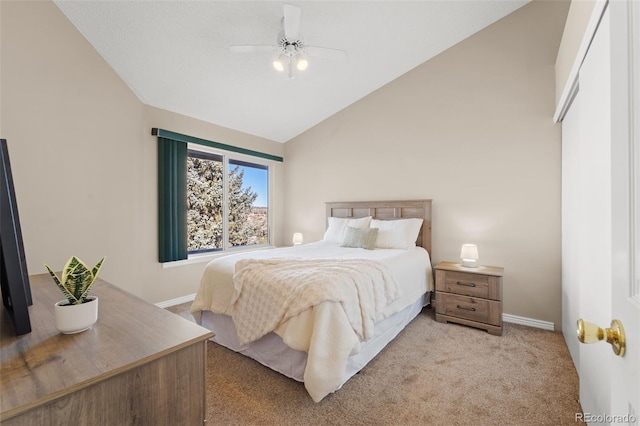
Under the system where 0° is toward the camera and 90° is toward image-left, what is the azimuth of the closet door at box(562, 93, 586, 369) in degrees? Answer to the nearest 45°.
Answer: approximately 90°

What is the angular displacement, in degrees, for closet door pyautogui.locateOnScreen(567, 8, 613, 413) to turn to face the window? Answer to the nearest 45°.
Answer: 0° — it already faces it

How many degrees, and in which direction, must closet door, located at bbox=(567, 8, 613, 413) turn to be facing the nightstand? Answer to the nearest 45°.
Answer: approximately 45° to its right

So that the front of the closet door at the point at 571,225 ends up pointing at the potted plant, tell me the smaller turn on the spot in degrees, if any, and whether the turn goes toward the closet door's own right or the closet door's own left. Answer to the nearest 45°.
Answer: approximately 90° to the closet door's own left

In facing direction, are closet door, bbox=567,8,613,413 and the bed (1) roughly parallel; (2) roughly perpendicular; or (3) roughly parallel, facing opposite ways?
roughly perpendicular

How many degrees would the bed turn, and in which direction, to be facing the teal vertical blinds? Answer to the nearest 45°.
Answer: approximately 90° to its right

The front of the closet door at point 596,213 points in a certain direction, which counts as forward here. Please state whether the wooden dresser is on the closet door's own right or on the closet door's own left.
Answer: on the closet door's own left

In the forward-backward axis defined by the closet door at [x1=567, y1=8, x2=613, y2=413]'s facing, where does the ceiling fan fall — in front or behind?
in front

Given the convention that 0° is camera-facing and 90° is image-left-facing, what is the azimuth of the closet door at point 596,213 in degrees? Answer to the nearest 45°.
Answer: approximately 90°

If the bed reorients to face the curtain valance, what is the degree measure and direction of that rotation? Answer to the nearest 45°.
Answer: approximately 90° to its right
